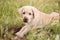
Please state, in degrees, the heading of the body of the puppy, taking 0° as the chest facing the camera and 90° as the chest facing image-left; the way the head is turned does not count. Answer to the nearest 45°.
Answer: approximately 45°
